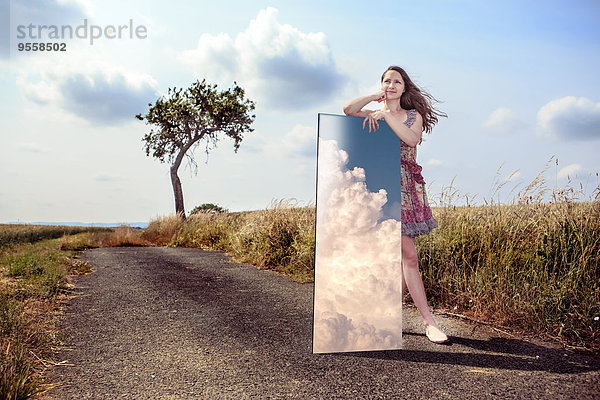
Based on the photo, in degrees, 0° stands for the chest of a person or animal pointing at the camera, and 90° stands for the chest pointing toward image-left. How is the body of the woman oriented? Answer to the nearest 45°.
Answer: approximately 45°
